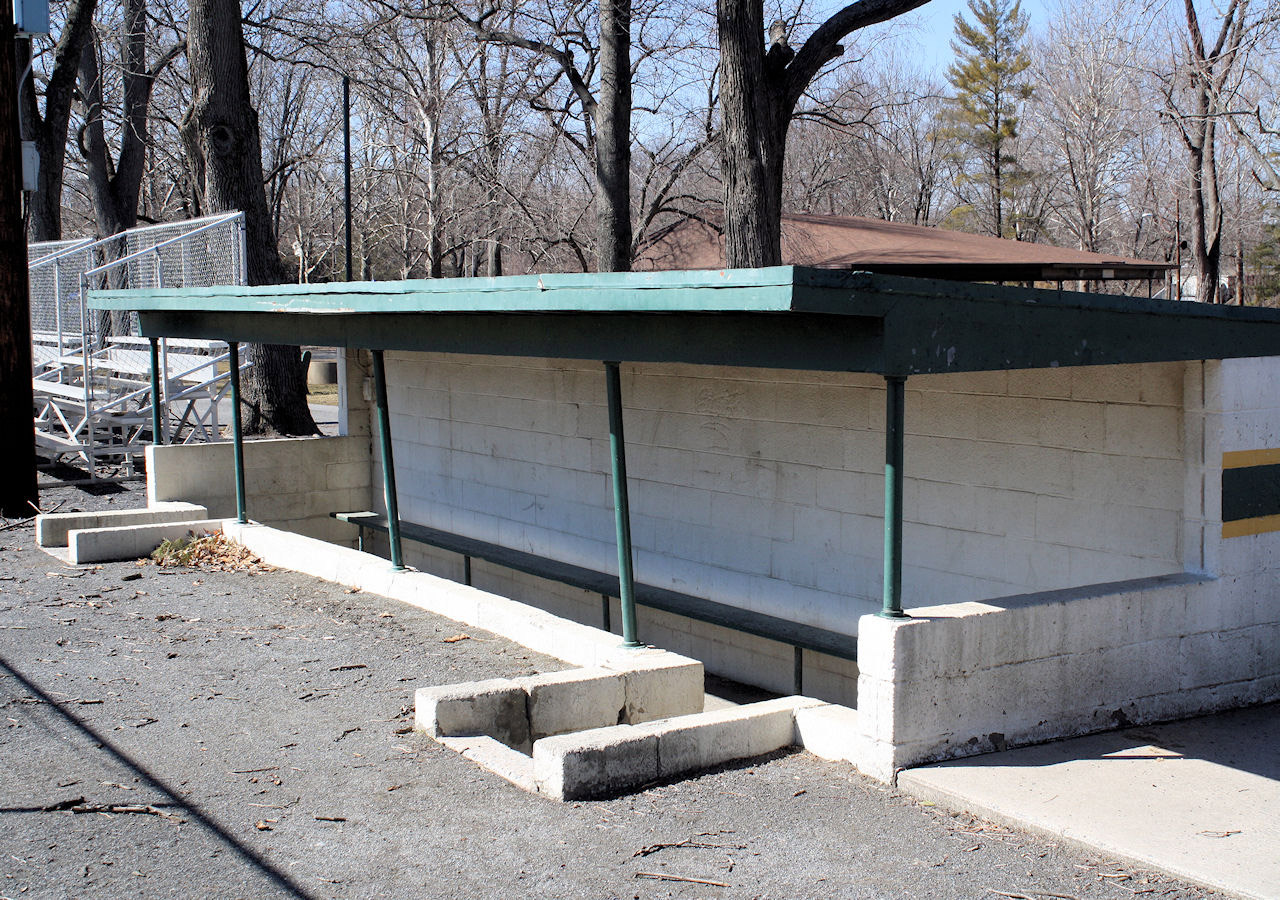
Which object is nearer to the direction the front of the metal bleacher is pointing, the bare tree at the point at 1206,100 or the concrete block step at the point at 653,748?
the concrete block step

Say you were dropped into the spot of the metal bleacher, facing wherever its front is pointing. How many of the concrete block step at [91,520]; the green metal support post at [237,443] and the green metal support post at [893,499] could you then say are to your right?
0

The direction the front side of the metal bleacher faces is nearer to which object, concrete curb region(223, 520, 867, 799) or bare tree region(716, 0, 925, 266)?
the concrete curb

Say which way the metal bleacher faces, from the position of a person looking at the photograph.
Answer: facing the viewer and to the left of the viewer

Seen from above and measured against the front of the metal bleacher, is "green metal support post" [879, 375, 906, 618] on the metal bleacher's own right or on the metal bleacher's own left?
on the metal bleacher's own left

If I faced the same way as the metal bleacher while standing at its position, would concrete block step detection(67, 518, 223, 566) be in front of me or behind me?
in front

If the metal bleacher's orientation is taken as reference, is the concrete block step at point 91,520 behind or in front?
in front

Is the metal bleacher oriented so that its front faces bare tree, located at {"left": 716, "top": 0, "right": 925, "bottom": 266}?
no

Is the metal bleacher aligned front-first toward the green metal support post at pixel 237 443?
no

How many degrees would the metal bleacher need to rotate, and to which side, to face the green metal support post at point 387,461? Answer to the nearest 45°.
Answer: approximately 45° to its left

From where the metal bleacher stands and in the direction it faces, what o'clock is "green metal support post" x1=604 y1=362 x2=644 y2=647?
The green metal support post is roughly at 10 o'clock from the metal bleacher.

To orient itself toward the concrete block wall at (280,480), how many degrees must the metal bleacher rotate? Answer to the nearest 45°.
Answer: approximately 45° to its left

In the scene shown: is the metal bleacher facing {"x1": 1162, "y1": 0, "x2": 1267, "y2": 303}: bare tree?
no

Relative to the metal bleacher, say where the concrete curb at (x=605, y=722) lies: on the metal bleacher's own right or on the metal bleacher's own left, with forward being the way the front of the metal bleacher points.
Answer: on the metal bleacher's own left
